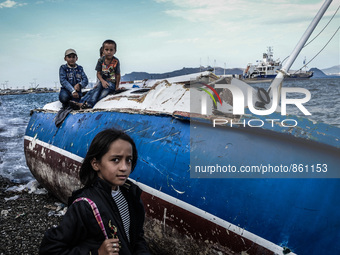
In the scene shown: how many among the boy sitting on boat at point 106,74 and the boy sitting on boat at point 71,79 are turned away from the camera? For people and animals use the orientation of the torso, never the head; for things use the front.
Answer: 0

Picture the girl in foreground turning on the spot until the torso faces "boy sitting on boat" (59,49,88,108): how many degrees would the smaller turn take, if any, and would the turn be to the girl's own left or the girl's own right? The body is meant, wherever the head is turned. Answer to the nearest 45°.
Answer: approximately 135° to the girl's own left

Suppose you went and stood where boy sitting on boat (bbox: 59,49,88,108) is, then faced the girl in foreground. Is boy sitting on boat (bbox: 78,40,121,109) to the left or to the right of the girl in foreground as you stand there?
left

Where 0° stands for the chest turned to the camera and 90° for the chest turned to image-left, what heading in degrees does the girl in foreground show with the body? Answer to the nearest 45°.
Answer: approximately 315°

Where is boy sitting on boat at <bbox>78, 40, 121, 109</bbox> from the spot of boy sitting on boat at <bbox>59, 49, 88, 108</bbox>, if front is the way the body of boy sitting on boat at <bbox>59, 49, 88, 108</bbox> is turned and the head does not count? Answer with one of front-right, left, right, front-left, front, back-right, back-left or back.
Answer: front-left

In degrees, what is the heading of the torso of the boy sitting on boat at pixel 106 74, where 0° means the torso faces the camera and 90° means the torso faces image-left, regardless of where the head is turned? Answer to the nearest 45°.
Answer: approximately 45°

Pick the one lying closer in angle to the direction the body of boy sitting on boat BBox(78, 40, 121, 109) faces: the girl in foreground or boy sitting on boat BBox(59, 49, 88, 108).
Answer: the girl in foreground

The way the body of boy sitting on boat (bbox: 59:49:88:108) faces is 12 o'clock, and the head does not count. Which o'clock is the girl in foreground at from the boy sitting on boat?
The girl in foreground is roughly at 12 o'clock from the boy sitting on boat.

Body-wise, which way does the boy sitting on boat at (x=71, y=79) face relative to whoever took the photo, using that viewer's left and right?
facing the viewer

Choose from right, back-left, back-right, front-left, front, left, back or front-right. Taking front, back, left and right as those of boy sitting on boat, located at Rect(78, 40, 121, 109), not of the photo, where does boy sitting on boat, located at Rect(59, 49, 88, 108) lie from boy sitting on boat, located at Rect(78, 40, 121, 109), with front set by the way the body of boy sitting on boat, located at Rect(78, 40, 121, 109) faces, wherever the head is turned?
right

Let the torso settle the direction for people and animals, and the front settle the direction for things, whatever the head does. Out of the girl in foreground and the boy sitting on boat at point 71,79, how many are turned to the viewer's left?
0
